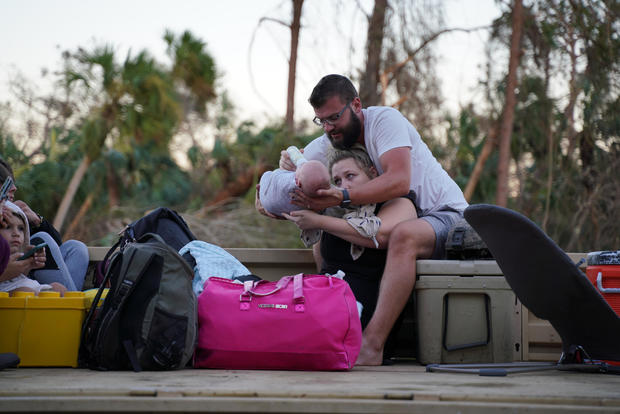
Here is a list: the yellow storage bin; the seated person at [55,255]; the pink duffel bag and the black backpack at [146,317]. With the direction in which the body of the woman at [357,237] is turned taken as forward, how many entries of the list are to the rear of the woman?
0

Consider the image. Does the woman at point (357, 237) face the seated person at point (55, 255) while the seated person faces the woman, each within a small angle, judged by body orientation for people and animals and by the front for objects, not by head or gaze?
no

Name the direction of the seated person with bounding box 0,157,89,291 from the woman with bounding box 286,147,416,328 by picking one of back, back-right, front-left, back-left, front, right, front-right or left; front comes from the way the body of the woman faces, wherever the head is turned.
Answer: front-right

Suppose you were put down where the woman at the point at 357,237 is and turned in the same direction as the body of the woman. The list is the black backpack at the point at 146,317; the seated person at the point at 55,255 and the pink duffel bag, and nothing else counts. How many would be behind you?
0

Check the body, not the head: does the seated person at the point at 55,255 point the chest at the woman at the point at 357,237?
yes

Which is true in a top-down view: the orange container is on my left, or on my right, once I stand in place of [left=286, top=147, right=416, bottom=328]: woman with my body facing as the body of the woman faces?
on my left

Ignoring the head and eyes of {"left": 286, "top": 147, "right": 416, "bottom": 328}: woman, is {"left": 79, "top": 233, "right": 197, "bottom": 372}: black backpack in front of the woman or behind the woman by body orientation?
in front

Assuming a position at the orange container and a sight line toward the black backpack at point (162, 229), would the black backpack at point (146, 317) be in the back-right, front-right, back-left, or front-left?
front-left

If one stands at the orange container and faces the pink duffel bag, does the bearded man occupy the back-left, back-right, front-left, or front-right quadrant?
front-right

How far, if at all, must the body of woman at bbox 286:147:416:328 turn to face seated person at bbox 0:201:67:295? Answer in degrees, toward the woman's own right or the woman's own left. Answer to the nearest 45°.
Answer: approximately 45° to the woman's own right
